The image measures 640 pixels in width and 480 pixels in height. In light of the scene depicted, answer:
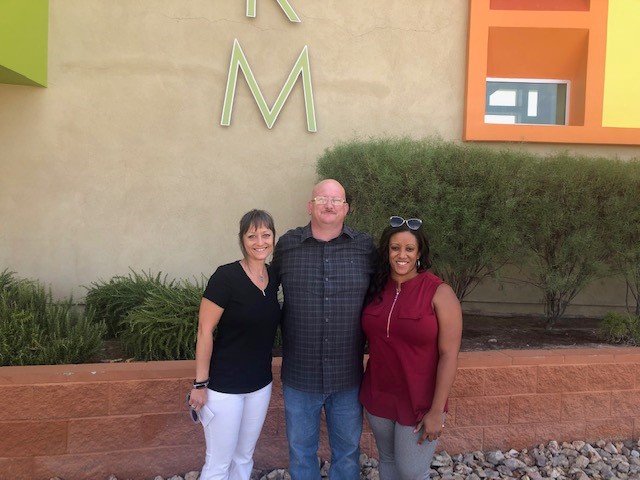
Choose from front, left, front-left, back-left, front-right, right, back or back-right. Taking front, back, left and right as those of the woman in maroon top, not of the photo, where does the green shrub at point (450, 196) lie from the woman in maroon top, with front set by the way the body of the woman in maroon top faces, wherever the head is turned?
back-right

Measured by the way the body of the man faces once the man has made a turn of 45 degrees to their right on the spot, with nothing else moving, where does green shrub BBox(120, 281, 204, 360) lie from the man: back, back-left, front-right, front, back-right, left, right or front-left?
right

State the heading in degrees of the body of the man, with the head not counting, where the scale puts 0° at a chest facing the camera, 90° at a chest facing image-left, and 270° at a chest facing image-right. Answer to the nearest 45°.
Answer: approximately 0°

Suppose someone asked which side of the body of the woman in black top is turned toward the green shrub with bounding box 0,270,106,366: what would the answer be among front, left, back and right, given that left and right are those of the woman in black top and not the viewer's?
back

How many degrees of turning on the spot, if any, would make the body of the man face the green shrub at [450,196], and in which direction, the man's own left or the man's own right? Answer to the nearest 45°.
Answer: approximately 135° to the man's own left

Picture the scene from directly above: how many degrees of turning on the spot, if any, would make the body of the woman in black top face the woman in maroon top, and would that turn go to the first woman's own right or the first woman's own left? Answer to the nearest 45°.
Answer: approximately 45° to the first woman's own left

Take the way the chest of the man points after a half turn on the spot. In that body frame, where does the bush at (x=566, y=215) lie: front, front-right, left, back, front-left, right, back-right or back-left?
front-right

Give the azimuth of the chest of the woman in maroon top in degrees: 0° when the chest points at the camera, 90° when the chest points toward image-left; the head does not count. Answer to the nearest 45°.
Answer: approximately 45°

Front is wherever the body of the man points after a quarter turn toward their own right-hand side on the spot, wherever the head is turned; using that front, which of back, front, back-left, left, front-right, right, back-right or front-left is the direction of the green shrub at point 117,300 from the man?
front-right
